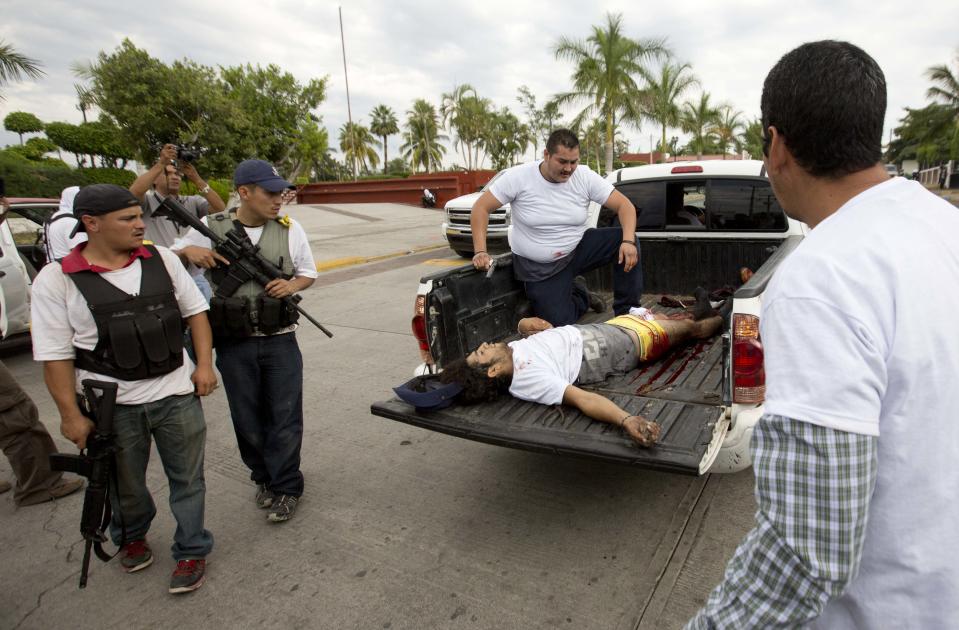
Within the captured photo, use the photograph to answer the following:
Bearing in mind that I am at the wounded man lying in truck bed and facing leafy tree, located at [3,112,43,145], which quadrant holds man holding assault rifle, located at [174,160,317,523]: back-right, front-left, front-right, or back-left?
front-left

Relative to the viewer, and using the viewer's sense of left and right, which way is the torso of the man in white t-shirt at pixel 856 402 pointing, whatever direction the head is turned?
facing away from the viewer and to the left of the viewer

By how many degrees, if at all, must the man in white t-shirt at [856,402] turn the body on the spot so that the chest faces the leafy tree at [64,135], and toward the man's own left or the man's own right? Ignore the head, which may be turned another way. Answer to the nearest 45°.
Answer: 0° — they already face it

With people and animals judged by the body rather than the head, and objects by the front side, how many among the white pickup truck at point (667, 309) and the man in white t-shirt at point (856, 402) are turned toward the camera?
0

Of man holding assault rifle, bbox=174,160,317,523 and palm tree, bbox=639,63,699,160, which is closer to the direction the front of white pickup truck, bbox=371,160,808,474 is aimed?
the palm tree

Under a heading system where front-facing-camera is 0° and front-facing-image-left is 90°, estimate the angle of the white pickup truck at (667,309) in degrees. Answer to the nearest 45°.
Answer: approximately 225°

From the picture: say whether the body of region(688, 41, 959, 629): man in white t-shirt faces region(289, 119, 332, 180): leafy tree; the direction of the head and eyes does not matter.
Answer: yes

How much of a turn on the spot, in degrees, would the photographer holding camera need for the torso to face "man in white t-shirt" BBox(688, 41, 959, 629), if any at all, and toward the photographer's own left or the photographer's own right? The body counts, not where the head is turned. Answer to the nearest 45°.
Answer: approximately 45° to the photographer's own right

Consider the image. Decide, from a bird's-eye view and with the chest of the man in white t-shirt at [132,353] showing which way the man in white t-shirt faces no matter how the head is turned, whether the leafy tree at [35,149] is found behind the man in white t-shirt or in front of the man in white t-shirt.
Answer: behind

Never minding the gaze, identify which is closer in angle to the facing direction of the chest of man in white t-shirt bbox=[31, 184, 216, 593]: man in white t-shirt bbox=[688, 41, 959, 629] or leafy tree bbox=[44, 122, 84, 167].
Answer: the man in white t-shirt

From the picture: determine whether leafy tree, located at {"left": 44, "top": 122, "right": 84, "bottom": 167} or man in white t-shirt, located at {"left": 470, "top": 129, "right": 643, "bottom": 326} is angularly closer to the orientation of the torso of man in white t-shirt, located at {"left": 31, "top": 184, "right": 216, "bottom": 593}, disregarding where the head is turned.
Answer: the man in white t-shirt

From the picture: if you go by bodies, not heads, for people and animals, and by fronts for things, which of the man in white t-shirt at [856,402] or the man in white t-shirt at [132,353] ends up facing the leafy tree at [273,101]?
the man in white t-shirt at [856,402]

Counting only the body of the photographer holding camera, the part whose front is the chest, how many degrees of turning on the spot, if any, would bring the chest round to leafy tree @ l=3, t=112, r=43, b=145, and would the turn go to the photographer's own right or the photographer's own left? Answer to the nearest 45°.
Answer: approximately 135° to the photographer's own left
